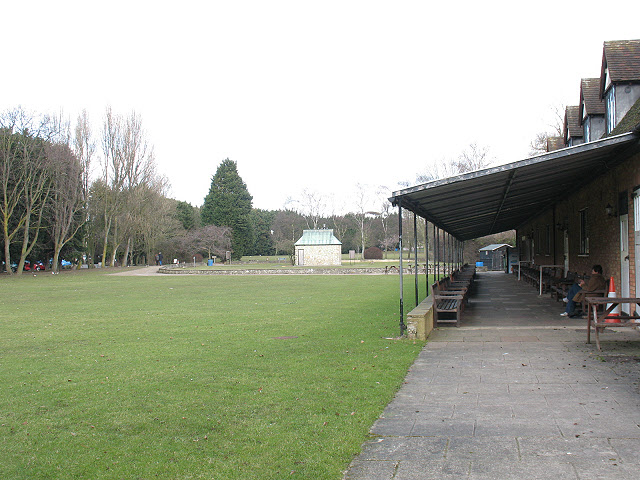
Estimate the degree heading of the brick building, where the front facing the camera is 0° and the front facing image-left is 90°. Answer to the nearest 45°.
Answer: approximately 90°

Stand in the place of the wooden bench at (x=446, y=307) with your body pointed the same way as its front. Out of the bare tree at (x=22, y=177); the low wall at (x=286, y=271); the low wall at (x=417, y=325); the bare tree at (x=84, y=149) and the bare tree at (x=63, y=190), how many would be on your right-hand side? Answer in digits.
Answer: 1

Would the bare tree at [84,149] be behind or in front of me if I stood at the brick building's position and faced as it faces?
in front

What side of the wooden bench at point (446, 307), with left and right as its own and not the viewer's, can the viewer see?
right

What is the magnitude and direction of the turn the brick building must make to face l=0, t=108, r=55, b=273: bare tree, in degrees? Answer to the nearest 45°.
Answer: approximately 45° to its right
